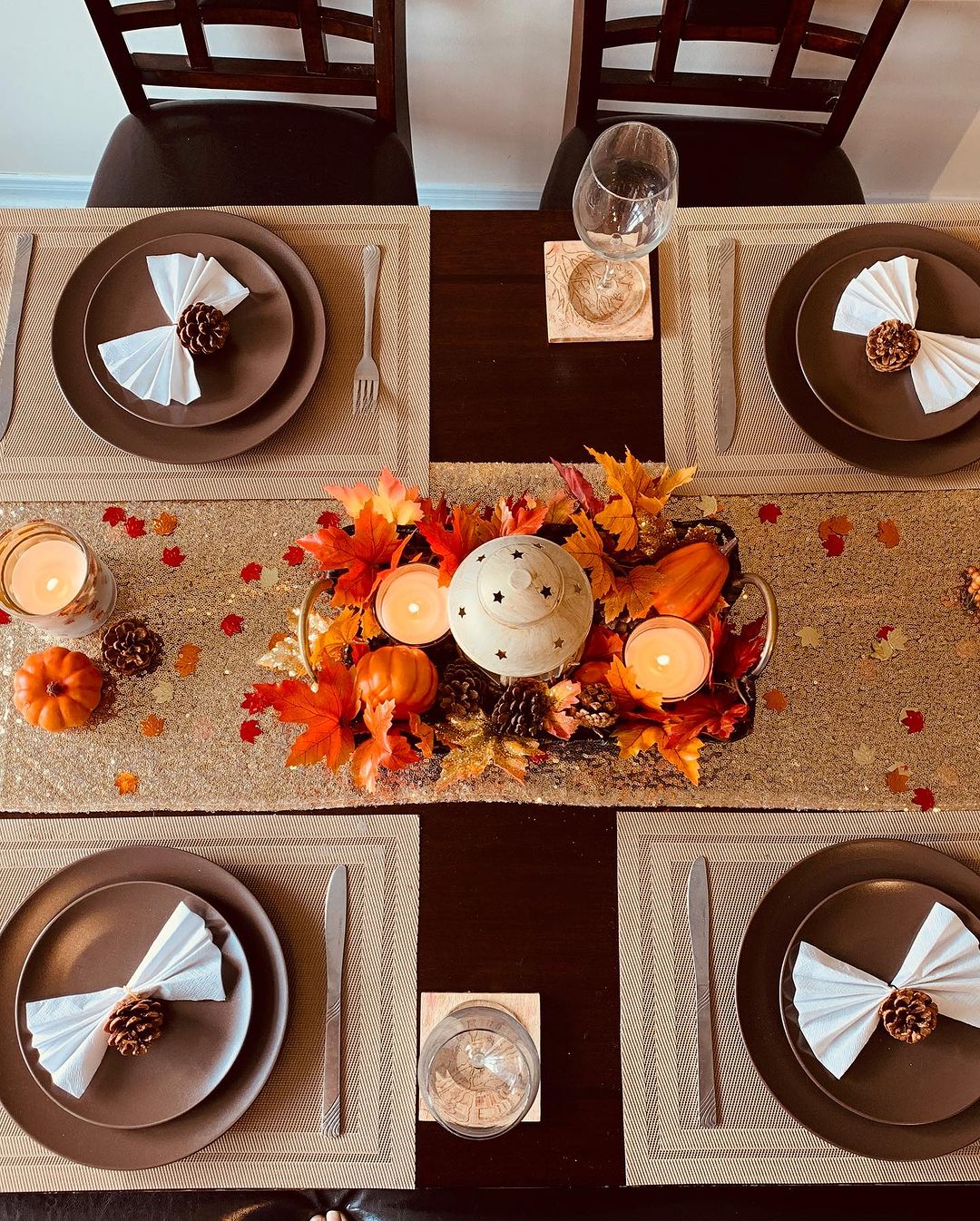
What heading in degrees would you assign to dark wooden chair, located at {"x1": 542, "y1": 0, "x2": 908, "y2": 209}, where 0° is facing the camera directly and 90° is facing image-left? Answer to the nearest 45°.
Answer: approximately 0°

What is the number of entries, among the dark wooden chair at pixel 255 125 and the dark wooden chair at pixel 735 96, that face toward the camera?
2
